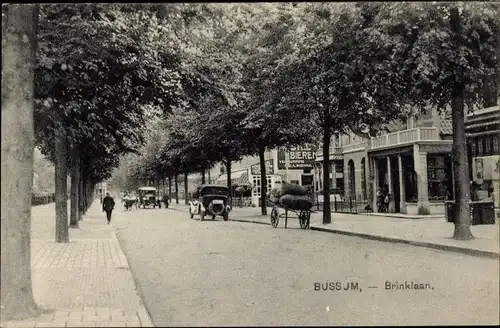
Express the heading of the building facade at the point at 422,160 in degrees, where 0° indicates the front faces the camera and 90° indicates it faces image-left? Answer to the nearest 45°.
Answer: approximately 45°

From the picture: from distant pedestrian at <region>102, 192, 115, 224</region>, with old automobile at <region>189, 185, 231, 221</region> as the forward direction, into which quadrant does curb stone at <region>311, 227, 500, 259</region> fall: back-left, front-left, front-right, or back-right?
front-right

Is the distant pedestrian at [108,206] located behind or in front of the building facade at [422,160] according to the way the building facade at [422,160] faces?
in front

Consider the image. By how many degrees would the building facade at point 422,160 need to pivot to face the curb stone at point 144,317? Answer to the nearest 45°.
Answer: approximately 45° to its left

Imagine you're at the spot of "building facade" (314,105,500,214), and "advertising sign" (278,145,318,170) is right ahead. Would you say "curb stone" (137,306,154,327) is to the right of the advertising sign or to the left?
left

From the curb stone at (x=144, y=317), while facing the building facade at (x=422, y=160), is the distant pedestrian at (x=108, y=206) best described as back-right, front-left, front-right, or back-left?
front-left

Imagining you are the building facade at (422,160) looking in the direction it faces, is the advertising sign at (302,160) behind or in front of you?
in front
